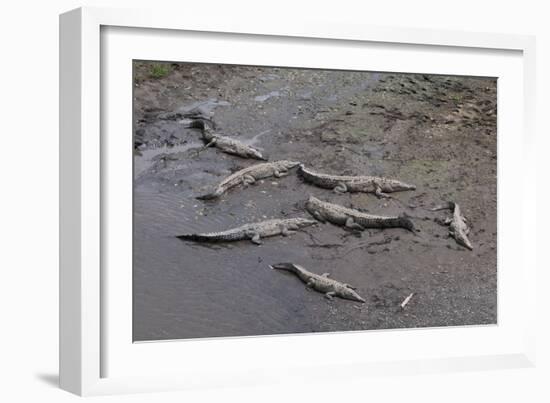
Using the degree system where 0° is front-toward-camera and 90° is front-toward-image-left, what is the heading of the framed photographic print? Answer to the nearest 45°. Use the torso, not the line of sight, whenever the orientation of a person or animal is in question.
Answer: approximately 315°
